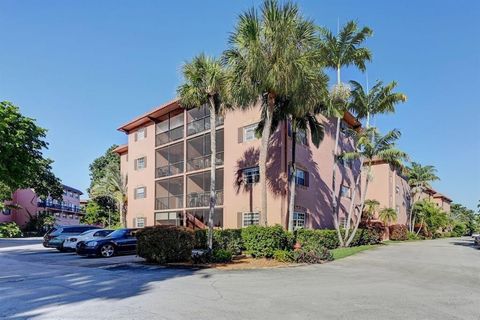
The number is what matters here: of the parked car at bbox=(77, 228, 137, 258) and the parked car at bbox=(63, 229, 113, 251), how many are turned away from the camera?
0

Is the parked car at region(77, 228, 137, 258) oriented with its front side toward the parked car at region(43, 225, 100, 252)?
no

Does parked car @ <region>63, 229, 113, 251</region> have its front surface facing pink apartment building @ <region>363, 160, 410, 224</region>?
no

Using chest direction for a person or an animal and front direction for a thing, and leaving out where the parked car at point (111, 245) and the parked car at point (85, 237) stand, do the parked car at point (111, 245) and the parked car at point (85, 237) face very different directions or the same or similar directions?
same or similar directions

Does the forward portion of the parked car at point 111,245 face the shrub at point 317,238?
no

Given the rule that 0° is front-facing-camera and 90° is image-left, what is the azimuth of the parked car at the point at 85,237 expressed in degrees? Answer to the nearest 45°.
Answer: approximately 45°

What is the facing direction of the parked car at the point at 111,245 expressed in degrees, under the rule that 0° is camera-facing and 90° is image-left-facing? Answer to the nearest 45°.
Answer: approximately 45°

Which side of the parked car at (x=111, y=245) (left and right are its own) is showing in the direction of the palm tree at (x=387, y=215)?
back
